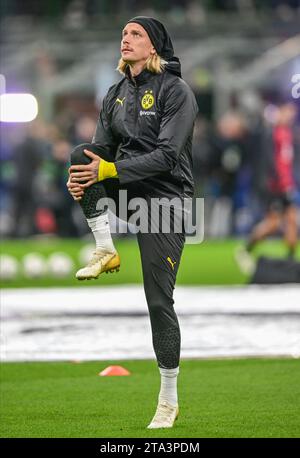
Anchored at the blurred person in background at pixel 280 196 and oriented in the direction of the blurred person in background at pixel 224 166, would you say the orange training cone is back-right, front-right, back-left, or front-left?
back-left

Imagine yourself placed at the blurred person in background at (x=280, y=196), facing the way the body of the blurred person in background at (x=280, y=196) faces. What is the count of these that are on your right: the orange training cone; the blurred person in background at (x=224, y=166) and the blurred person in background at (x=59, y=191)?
1
